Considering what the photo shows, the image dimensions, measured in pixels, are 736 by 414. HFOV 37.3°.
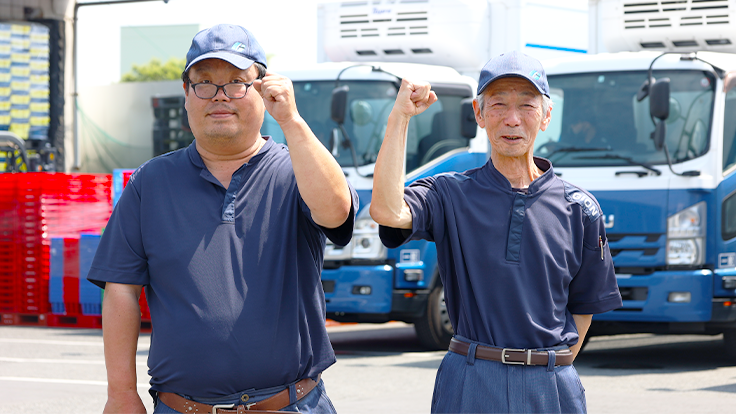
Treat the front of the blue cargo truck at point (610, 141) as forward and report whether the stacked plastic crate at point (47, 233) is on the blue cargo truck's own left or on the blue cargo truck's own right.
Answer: on the blue cargo truck's own right

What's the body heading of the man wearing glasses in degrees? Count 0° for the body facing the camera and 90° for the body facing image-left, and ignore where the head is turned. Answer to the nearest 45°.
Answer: approximately 0°

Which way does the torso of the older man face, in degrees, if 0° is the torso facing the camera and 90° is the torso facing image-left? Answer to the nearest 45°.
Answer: approximately 0°

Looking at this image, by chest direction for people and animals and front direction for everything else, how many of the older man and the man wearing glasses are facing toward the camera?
2

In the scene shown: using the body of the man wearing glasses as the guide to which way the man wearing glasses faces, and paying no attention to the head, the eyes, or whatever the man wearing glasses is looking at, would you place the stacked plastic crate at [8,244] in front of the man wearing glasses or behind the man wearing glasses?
behind

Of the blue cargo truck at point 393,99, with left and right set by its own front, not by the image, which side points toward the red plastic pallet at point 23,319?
right
